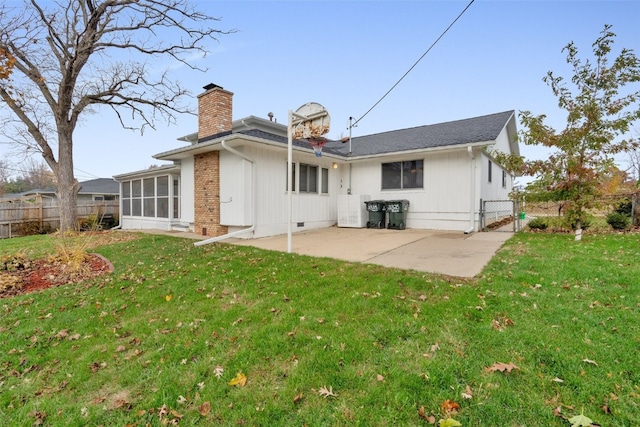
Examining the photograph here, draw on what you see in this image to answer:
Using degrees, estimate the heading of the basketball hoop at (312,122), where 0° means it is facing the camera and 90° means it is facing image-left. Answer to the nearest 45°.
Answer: approximately 225°

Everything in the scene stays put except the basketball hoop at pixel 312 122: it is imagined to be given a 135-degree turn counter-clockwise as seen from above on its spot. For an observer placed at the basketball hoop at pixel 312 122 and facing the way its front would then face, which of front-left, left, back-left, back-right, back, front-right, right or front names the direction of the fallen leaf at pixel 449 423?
left

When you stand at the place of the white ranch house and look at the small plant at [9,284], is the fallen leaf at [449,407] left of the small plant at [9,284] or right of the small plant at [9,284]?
left

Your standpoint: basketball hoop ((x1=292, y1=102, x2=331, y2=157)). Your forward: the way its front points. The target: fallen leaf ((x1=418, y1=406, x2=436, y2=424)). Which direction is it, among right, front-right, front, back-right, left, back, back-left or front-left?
back-right

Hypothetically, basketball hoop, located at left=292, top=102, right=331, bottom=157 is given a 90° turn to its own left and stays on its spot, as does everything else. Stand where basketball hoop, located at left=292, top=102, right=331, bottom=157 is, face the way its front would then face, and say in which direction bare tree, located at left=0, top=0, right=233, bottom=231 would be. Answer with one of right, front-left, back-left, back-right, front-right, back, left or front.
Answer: front

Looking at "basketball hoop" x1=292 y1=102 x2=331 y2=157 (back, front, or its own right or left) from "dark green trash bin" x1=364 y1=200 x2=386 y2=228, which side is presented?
front

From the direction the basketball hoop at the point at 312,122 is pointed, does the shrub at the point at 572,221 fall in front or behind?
in front

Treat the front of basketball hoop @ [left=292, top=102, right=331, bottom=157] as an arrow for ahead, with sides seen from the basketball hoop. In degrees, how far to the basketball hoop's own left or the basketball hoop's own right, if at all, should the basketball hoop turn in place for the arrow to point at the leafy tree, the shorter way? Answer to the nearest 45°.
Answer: approximately 45° to the basketball hoop's own right

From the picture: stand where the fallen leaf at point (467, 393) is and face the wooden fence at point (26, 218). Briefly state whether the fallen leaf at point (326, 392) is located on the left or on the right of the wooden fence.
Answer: left

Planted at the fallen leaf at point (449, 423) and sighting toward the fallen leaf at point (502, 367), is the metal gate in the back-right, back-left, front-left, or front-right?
front-left
